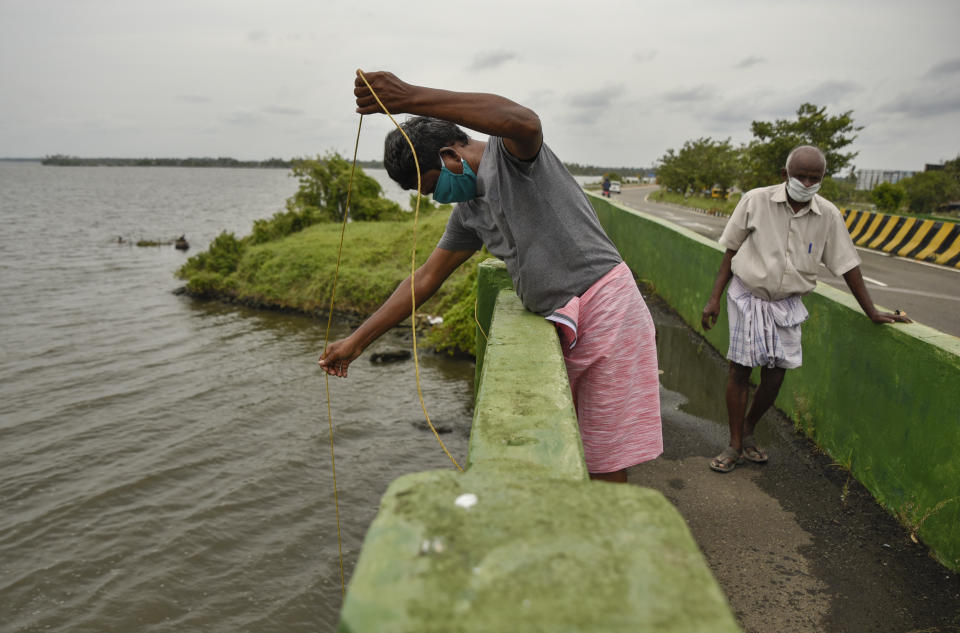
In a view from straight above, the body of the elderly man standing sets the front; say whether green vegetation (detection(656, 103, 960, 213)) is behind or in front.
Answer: behind

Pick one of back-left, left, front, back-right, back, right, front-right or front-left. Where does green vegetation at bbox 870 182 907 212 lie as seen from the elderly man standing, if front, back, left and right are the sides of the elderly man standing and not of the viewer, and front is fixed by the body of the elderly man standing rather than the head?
back

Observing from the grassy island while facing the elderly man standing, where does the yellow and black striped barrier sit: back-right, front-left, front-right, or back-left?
front-left

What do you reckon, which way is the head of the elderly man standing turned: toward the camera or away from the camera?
toward the camera

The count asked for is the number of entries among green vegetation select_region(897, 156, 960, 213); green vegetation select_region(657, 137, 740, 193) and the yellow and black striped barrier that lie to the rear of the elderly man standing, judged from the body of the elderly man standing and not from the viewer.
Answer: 3

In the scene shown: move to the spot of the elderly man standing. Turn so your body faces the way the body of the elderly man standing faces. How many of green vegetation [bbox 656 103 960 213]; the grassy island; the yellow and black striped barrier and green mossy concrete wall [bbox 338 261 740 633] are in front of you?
1

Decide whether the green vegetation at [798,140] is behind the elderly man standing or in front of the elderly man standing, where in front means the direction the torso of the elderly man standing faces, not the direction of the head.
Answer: behind

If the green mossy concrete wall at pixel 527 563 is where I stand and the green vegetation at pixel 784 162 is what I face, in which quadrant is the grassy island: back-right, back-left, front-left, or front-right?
front-left

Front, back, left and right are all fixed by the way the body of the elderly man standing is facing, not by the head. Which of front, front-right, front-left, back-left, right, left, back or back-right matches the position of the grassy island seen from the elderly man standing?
back-right

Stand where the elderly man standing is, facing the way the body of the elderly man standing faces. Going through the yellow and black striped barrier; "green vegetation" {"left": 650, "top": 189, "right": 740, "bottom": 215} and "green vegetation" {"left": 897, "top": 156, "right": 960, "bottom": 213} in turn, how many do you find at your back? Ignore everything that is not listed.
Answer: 3

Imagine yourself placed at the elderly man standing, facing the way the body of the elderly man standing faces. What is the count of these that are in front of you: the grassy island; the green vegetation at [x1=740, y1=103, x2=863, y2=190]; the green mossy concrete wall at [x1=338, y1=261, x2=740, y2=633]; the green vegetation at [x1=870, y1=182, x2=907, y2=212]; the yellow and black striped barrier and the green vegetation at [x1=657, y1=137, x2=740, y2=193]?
1

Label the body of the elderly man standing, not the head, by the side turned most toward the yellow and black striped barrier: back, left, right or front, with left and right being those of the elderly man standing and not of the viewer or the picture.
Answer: back

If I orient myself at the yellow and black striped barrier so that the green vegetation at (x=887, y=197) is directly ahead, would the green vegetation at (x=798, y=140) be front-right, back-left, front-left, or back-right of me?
front-left

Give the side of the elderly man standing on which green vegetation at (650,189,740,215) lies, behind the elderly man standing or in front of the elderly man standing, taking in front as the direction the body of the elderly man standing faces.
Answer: behind

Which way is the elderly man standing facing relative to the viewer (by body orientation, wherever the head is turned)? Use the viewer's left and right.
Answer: facing the viewer

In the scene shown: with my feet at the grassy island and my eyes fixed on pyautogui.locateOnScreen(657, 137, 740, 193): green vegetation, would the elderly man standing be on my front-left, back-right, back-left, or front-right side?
back-right

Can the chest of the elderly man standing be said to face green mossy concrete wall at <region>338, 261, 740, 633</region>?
yes
